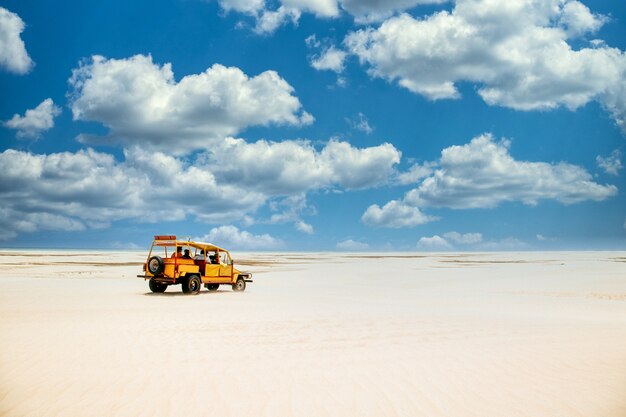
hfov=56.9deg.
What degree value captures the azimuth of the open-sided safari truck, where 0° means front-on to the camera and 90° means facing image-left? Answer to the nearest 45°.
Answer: approximately 225°
